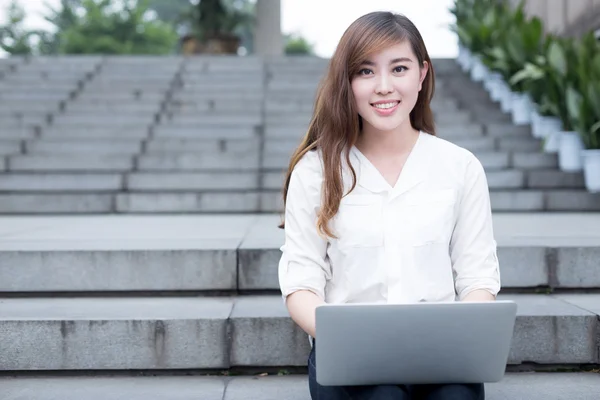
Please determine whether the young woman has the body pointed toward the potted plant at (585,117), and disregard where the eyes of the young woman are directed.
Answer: no

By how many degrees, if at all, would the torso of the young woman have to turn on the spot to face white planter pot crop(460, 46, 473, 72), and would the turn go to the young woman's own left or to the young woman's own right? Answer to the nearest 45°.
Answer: approximately 180°

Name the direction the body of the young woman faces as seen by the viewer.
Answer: toward the camera

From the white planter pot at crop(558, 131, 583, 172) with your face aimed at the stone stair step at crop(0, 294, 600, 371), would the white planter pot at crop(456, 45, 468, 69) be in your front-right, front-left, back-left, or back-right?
back-right

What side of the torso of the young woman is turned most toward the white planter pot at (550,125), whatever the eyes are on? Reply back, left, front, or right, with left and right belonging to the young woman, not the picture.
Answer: back

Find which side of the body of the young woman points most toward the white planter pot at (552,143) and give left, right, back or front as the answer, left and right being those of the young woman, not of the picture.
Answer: back

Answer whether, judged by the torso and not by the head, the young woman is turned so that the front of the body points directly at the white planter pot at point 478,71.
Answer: no

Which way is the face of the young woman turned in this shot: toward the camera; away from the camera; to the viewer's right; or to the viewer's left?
toward the camera

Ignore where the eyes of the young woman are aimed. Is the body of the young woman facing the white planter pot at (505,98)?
no

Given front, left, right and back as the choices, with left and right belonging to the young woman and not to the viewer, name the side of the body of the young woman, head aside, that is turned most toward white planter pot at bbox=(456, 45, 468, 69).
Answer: back

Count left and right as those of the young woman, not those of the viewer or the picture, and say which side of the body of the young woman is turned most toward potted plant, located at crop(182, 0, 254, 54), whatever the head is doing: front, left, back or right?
back

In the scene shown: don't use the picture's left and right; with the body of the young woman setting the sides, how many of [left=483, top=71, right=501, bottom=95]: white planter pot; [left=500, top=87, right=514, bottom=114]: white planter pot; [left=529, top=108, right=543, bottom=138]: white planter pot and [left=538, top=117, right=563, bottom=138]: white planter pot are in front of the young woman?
0

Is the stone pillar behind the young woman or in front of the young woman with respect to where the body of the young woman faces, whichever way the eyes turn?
behind

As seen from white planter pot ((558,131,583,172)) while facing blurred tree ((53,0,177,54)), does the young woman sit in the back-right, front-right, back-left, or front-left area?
back-left

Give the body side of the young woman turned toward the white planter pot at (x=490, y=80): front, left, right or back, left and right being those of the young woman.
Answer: back

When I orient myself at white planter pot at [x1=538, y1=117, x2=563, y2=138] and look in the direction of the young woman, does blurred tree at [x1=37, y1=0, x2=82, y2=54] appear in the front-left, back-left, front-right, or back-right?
back-right
